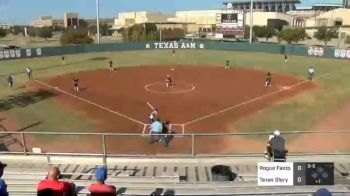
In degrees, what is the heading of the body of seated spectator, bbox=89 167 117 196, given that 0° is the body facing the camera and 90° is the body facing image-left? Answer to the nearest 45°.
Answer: approximately 180°

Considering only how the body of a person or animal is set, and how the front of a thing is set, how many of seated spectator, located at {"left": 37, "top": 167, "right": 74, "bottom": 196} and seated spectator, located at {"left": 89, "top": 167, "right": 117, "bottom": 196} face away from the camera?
2

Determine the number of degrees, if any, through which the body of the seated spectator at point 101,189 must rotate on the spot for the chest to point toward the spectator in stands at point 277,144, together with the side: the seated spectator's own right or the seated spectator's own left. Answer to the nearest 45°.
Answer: approximately 45° to the seated spectator's own right

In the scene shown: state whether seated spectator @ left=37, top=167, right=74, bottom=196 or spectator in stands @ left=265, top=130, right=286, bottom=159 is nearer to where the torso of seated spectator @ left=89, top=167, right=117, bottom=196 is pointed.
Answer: the spectator in stands

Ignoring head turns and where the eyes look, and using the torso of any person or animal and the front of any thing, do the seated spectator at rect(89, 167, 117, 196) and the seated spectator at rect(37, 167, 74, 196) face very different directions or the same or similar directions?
same or similar directions

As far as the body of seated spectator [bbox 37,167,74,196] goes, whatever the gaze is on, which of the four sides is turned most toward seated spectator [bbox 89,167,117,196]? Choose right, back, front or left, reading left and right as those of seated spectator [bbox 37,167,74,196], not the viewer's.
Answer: right

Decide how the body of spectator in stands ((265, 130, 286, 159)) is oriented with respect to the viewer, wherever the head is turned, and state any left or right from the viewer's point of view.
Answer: facing away from the viewer and to the left of the viewer

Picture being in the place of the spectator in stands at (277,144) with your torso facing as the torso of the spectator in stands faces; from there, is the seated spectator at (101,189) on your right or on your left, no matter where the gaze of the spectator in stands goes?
on your left

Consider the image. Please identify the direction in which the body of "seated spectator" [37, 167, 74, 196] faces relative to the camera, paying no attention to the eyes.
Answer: away from the camera

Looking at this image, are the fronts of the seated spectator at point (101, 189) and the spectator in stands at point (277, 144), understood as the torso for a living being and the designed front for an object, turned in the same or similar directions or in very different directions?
same or similar directions

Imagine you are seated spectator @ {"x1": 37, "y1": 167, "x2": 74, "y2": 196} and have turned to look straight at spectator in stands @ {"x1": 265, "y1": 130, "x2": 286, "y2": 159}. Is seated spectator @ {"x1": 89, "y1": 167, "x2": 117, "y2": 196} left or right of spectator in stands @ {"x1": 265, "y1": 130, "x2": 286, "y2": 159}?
right
